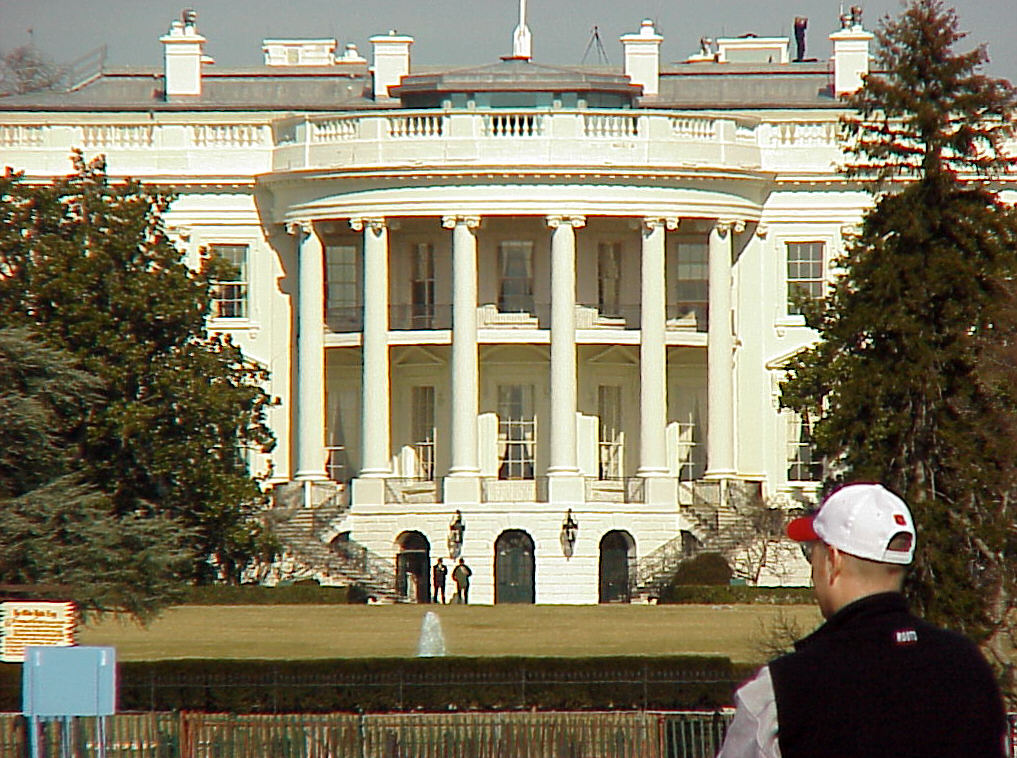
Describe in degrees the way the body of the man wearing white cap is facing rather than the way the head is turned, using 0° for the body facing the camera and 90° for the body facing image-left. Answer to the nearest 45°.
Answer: approximately 135°

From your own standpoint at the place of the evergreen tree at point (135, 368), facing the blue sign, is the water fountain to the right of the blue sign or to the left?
left

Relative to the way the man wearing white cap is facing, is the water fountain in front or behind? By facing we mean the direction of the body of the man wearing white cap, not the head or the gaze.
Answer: in front

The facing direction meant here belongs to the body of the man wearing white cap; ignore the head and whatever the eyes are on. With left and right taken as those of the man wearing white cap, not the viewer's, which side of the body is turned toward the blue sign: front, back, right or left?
front

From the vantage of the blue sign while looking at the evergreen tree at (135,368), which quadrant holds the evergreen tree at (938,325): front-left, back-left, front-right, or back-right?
front-right

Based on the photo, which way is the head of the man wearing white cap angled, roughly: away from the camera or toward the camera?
away from the camera

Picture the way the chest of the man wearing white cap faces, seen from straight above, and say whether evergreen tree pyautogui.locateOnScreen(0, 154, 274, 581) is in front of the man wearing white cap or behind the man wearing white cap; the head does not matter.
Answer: in front

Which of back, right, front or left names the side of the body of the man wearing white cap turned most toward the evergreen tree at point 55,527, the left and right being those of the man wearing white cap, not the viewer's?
front

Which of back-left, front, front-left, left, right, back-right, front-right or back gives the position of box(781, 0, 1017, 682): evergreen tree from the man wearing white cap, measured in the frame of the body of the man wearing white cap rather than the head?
front-right
